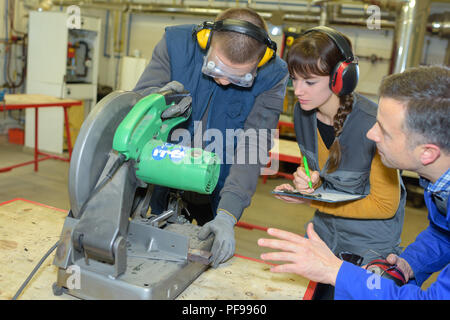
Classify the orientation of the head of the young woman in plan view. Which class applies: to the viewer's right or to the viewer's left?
to the viewer's left

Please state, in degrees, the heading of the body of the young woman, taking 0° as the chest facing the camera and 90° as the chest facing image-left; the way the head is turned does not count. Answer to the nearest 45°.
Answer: approximately 45°

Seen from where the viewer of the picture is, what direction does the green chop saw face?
facing away from the viewer and to the right of the viewer

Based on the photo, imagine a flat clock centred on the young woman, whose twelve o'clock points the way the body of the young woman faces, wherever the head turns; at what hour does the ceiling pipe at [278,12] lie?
The ceiling pipe is roughly at 4 o'clock from the young woman.

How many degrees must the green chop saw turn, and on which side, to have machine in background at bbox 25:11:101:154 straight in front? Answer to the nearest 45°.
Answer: approximately 45° to its left

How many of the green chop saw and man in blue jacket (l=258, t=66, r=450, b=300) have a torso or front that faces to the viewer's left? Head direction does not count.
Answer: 1

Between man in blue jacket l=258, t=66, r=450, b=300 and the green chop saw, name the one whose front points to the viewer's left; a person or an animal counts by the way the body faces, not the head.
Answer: the man in blue jacket

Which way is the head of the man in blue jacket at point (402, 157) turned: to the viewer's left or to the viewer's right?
to the viewer's left

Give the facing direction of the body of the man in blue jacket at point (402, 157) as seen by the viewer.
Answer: to the viewer's left
